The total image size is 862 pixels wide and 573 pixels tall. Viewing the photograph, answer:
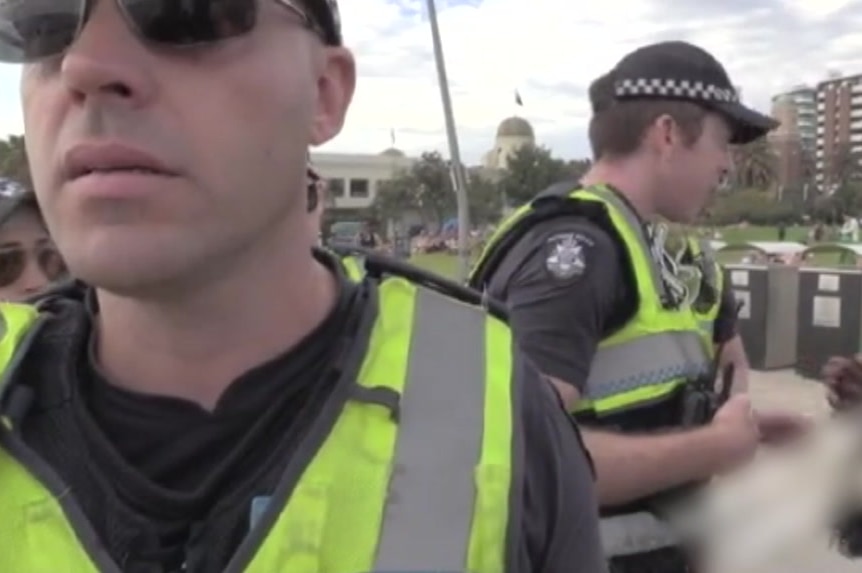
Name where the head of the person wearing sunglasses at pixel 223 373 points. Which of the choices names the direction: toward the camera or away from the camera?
toward the camera

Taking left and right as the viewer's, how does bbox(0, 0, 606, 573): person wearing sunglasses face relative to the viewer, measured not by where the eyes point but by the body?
facing the viewer and to the left of the viewer

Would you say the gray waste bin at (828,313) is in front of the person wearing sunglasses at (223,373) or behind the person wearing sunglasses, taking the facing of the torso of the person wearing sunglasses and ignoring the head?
behind

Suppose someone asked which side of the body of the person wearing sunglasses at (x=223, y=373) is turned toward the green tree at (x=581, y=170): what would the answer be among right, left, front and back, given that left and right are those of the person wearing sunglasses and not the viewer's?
back

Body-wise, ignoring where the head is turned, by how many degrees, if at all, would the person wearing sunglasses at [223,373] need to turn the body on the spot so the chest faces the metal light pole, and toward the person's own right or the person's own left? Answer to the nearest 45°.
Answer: approximately 135° to the person's own right

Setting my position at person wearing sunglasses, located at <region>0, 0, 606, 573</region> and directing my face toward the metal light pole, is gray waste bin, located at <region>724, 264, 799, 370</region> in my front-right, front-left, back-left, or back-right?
front-right
